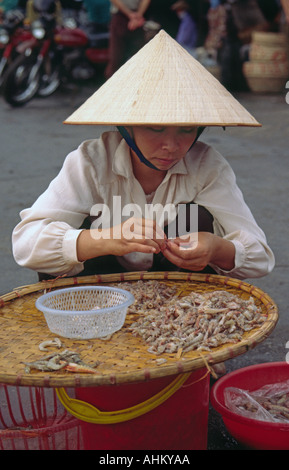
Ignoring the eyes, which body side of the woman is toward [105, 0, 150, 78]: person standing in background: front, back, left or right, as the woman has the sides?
back

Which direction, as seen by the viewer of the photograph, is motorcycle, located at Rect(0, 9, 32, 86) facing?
facing the viewer and to the left of the viewer

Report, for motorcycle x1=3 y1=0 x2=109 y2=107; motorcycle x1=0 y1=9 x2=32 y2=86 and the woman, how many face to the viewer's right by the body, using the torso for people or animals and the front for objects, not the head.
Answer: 0

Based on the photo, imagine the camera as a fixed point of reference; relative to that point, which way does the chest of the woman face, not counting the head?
toward the camera

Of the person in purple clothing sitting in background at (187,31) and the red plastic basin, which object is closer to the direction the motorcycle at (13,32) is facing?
the red plastic basin

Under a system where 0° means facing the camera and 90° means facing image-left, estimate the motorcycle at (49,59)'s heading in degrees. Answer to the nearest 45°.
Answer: approximately 45°

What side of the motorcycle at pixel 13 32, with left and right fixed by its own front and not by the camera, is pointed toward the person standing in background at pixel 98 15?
back

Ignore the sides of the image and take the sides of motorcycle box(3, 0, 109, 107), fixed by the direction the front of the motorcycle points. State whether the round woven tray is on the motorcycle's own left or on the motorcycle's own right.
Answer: on the motorcycle's own left

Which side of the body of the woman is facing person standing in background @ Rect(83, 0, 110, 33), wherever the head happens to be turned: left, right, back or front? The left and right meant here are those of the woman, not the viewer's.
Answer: back

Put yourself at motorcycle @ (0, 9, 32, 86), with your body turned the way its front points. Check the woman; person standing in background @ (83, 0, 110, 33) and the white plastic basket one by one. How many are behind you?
1

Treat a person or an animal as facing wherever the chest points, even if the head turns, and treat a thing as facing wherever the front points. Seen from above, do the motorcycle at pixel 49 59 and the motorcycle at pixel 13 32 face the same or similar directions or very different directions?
same or similar directions
